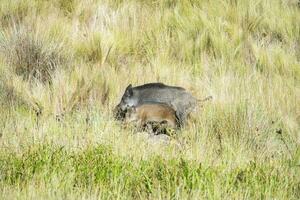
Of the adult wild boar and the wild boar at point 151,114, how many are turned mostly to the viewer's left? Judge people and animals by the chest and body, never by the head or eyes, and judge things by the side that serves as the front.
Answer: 2

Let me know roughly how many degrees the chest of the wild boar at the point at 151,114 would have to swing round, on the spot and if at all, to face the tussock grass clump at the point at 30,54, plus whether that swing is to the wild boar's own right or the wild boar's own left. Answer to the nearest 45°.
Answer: approximately 45° to the wild boar's own right

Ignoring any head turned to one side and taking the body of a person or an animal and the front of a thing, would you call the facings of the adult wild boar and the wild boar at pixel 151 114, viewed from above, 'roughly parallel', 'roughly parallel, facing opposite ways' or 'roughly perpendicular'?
roughly parallel

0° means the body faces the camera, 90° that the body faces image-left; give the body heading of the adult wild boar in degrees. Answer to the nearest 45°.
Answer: approximately 90°

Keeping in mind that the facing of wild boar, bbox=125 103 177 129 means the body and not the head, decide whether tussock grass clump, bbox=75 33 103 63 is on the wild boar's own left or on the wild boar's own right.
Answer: on the wild boar's own right

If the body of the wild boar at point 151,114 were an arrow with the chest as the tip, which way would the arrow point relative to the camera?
to the viewer's left

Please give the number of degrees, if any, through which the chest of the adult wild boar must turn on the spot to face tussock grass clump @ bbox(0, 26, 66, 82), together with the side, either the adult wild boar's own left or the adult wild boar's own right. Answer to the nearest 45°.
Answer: approximately 45° to the adult wild boar's own right

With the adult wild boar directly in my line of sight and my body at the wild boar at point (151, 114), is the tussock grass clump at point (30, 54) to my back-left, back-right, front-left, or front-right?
front-left
